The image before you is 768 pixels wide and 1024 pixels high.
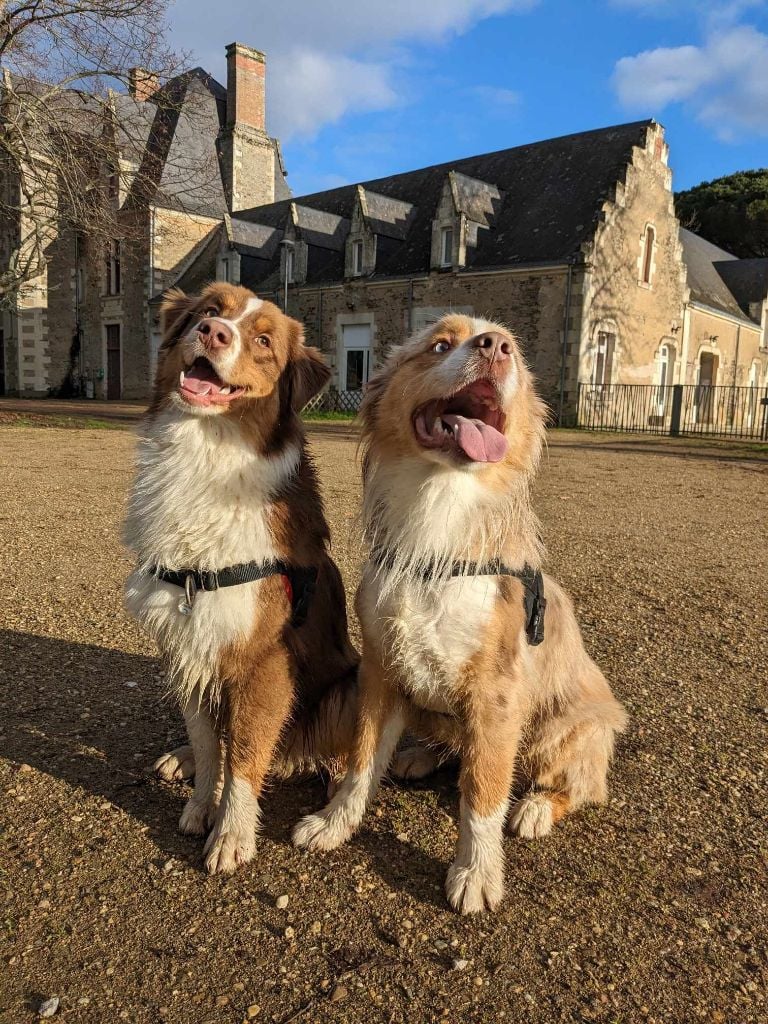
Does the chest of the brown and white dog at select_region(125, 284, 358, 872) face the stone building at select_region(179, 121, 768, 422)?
no

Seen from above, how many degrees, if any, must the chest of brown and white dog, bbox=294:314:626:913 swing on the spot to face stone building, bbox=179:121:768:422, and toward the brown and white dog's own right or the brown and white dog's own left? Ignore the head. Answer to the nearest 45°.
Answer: approximately 135° to the brown and white dog's own right

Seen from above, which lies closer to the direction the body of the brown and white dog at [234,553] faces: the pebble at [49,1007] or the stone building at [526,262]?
the pebble

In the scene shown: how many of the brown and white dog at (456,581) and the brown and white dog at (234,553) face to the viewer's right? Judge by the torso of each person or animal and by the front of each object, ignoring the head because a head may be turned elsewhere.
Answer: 0

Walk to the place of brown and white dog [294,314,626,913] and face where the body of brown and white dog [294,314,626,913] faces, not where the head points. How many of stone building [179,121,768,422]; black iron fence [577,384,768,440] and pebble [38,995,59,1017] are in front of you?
1

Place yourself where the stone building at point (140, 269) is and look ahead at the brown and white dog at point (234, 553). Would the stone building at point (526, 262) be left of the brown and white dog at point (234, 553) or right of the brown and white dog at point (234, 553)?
left

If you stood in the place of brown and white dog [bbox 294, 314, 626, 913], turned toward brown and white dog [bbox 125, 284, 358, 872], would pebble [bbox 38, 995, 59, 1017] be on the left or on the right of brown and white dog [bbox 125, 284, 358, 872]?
left

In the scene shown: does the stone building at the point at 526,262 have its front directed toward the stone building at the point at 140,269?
no

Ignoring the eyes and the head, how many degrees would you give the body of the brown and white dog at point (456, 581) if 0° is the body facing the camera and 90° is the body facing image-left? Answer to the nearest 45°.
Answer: approximately 45°

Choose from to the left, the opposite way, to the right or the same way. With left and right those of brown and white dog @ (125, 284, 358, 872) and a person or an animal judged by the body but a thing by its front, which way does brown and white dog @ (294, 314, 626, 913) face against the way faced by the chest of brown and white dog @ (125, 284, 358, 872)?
the same way

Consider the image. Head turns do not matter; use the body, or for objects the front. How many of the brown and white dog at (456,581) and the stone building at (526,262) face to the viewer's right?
0

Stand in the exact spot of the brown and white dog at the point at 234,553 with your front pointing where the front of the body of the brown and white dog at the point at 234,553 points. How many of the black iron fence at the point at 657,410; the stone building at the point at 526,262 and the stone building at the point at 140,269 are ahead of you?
0

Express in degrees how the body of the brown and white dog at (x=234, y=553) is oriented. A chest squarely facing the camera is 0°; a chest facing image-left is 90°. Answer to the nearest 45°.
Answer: approximately 45°

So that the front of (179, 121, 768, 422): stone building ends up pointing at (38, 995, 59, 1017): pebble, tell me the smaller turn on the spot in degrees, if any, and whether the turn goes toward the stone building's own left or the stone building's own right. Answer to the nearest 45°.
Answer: approximately 45° to the stone building's own left

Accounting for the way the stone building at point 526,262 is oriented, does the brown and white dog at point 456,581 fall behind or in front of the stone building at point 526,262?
in front

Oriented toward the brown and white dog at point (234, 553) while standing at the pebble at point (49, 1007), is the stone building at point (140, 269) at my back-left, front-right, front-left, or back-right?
front-left

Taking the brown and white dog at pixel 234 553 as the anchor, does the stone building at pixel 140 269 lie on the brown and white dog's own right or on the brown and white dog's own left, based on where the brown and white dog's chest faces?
on the brown and white dog's own right

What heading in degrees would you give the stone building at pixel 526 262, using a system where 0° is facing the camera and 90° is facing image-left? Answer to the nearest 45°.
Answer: approximately 45°

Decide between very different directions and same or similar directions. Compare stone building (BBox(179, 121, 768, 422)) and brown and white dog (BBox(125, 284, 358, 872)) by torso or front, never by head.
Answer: same or similar directions

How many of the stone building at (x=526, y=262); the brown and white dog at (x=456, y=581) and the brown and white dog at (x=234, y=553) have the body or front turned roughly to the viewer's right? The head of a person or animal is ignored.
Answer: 0

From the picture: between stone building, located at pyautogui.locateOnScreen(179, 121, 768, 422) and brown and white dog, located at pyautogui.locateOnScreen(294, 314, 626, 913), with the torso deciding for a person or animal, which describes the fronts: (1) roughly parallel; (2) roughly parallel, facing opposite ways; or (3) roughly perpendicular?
roughly parallel
